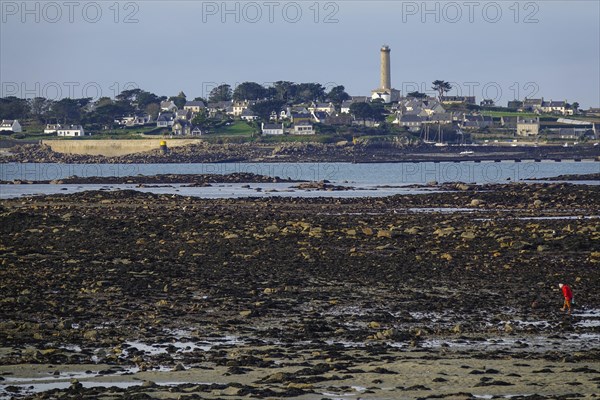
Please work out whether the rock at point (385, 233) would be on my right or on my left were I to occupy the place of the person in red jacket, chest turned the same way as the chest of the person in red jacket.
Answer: on my right

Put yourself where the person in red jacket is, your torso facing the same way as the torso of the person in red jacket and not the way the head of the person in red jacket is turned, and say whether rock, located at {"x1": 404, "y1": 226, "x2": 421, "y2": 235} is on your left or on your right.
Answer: on your right

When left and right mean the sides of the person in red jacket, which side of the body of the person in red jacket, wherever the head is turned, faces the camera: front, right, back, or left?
left

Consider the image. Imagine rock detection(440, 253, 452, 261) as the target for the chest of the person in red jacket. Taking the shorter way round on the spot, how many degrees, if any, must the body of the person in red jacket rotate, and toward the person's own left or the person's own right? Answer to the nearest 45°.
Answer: approximately 45° to the person's own right

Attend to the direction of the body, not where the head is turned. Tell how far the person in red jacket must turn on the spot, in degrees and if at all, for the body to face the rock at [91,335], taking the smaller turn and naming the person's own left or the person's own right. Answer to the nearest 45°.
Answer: approximately 45° to the person's own left

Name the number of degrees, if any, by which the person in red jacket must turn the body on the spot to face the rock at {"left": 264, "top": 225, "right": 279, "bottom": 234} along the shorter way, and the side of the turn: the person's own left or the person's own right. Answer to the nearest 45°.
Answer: approximately 45° to the person's own right

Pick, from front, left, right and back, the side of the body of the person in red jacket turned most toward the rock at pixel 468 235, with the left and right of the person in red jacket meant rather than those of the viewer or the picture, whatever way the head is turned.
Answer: right

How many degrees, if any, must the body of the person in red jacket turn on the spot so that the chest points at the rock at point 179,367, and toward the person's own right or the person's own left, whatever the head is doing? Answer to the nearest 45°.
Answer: approximately 45° to the person's own left
